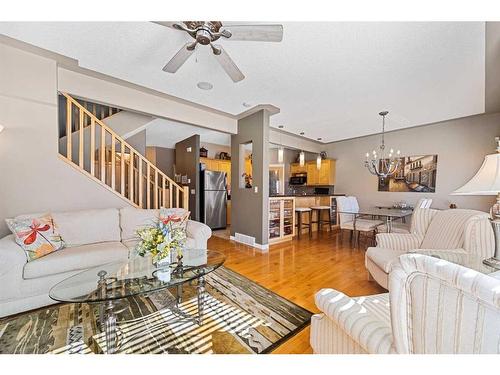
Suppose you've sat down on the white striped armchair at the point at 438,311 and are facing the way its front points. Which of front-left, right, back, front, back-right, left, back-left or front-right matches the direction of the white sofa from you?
front-left

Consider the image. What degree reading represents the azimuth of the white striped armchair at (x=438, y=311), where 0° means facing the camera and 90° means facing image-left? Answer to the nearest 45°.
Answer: approximately 135°

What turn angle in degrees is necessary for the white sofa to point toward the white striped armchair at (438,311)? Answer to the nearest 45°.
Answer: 0° — it already faces it

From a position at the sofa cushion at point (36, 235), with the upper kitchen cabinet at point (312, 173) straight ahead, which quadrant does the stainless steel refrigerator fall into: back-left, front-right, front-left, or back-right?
front-left

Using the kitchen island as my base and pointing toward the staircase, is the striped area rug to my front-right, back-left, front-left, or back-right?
front-left

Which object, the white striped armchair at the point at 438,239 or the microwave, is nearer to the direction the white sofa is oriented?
the white striped armchair

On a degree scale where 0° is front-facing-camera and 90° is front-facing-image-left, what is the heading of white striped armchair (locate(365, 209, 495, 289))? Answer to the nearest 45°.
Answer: approximately 45°

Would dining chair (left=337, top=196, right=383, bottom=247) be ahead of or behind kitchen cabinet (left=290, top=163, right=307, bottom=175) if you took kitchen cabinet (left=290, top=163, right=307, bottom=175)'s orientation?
ahead

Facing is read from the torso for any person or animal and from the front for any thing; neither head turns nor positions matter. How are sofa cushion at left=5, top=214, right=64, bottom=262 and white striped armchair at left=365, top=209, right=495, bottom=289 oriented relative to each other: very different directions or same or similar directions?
very different directions

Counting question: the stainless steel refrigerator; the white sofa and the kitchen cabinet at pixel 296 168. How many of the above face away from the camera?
0

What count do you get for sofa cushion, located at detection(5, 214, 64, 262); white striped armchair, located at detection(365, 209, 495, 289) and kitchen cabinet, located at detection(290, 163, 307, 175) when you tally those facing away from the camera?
0

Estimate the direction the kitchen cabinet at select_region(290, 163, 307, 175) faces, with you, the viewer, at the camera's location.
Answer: facing the viewer and to the right of the viewer

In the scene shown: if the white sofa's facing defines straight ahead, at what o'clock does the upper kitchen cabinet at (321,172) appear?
The upper kitchen cabinet is roughly at 10 o'clock from the white sofa.

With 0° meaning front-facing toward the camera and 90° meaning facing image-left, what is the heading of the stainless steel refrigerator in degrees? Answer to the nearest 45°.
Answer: approximately 315°

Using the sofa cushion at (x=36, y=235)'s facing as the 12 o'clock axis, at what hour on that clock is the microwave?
The microwave is roughly at 10 o'clock from the sofa cushion.
